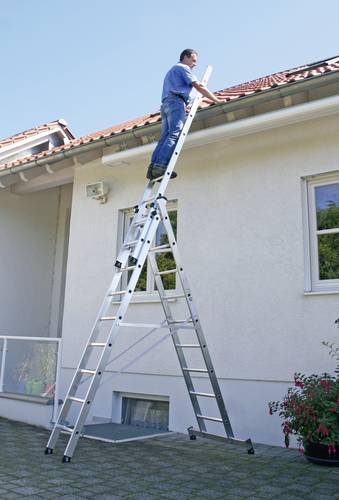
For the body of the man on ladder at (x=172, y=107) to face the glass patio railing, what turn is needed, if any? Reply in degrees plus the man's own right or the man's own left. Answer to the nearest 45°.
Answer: approximately 90° to the man's own left

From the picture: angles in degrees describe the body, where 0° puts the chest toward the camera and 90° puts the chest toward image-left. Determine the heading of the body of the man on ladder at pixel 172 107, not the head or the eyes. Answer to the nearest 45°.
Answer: approximately 225°

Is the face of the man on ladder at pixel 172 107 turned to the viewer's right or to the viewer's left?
to the viewer's right

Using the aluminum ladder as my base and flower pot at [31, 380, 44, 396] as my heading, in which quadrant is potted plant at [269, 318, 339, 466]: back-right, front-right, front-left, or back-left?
back-right

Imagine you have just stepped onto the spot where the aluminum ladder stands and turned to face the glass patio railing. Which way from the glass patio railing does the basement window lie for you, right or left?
right

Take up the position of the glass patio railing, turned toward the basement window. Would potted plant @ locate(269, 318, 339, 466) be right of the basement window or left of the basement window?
right

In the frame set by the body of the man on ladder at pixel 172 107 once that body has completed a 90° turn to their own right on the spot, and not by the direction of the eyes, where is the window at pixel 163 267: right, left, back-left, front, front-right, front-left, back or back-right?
back-left
